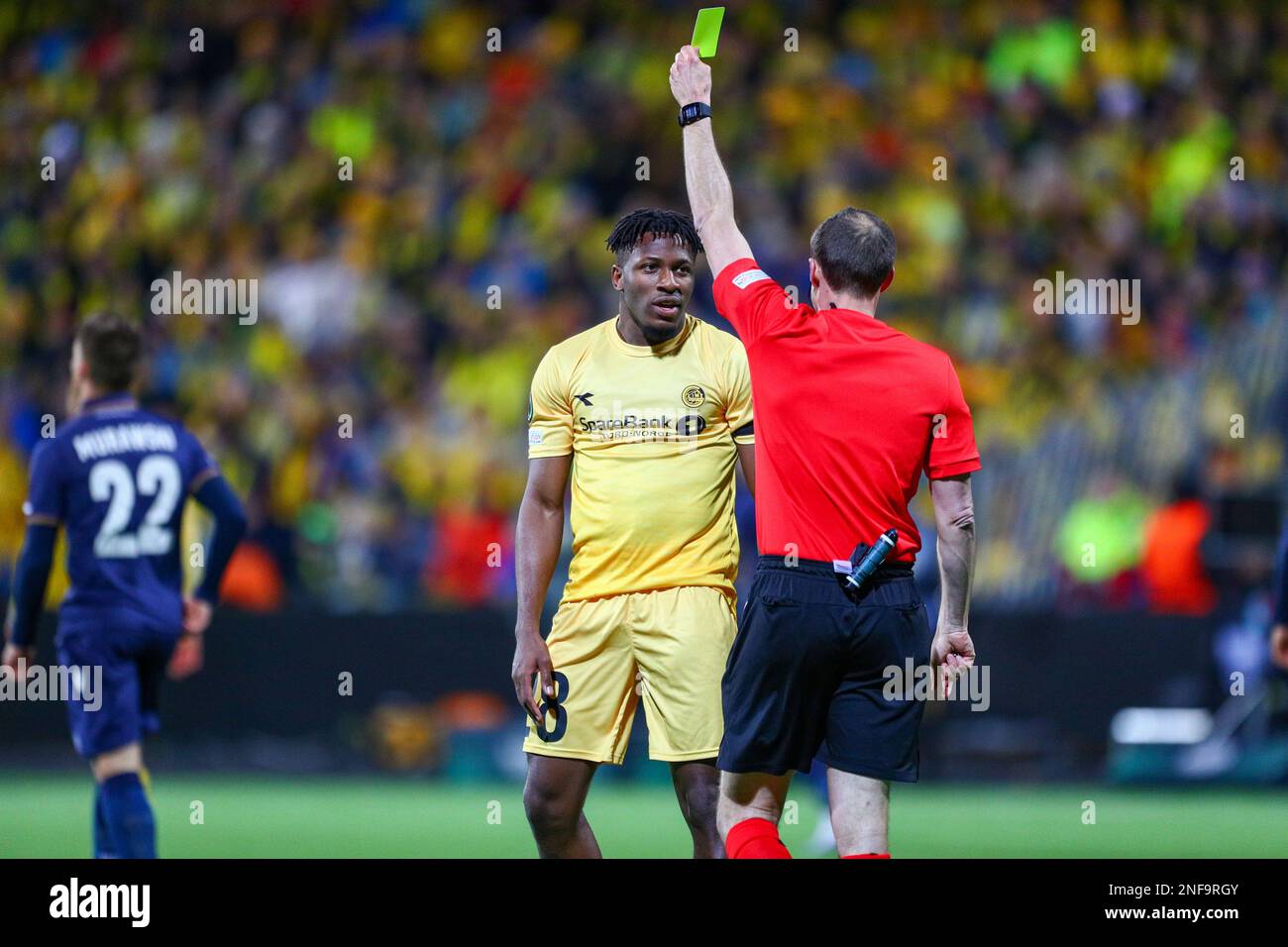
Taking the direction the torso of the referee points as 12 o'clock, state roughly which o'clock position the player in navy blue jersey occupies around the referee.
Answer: The player in navy blue jersey is roughly at 10 o'clock from the referee.

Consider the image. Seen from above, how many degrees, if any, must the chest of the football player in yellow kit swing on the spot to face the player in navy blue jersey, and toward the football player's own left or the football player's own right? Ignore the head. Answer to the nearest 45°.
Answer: approximately 135° to the football player's own right

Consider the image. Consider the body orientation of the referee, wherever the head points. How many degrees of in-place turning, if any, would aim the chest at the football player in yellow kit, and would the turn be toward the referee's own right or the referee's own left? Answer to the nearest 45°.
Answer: approximately 45° to the referee's own left

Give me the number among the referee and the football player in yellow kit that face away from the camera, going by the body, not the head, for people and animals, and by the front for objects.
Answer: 1

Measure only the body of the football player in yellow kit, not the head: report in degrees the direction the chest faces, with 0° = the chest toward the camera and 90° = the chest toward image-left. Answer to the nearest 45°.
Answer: approximately 0°

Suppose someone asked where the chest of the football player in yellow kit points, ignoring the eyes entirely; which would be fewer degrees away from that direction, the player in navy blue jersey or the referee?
the referee

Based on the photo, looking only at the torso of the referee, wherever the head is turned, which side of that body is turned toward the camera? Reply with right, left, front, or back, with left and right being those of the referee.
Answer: back

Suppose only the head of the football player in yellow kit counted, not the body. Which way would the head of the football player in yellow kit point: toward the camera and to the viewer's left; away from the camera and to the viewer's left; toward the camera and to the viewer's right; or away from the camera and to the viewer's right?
toward the camera and to the viewer's right

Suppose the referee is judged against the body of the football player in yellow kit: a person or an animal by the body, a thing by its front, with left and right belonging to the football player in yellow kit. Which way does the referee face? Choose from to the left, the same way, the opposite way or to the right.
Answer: the opposite way
